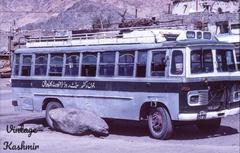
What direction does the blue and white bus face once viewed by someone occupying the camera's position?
facing the viewer and to the right of the viewer

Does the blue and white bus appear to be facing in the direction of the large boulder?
no
